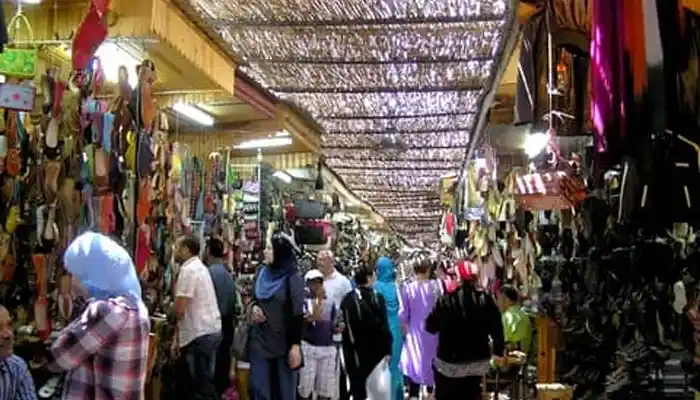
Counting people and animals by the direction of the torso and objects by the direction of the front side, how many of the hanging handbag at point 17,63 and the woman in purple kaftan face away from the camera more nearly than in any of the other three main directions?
1

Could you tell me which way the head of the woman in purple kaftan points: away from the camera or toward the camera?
away from the camera

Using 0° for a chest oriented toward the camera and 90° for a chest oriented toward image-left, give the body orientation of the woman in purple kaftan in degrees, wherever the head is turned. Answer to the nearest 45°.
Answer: approximately 180°
